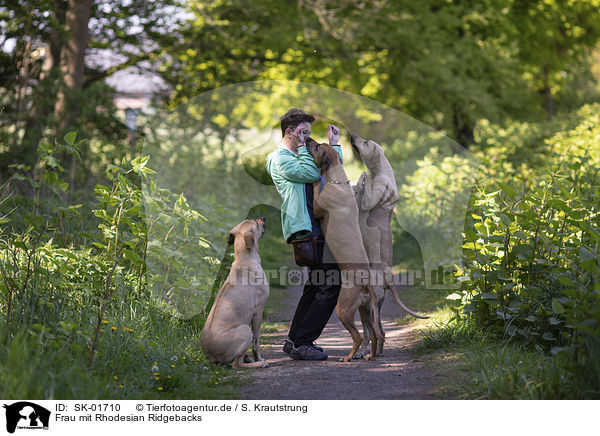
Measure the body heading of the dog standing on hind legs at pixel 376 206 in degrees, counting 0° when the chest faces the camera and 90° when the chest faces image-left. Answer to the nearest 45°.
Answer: approximately 90°

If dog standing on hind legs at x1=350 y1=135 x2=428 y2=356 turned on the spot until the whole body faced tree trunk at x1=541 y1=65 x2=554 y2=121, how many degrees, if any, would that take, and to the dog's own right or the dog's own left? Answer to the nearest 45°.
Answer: approximately 90° to the dog's own right

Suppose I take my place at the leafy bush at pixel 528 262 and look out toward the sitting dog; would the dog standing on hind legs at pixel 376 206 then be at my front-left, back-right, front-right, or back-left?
front-right

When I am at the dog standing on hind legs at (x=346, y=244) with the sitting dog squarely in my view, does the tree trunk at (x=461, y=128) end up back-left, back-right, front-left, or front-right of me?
back-right

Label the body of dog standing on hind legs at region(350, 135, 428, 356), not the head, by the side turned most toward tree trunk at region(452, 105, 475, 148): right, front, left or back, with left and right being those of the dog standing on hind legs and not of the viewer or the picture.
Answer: right

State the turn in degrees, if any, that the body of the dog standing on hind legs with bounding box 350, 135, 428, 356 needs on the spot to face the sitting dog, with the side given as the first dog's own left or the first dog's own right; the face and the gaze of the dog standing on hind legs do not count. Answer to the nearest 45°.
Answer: approximately 45° to the first dog's own left
